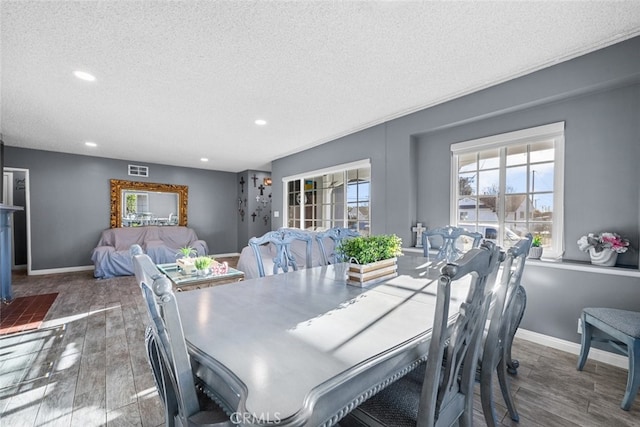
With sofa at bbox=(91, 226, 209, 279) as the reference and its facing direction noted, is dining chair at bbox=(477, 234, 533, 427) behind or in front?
in front

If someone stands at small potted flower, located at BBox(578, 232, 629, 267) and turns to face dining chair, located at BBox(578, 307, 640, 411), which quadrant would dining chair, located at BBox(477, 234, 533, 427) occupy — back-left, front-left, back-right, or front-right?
front-right

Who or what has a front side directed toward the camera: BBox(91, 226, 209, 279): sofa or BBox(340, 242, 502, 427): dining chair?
the sofa

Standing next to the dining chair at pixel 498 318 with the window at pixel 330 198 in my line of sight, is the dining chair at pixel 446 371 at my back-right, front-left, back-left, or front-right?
back-left

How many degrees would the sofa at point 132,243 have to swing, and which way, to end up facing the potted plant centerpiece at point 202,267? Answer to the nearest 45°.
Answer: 0° — it already faces it

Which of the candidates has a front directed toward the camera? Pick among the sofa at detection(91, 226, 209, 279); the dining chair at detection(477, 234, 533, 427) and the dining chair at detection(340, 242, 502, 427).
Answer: the sofa

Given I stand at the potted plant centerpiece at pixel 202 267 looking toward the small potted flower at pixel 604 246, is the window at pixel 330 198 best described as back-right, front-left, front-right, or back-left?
front-left

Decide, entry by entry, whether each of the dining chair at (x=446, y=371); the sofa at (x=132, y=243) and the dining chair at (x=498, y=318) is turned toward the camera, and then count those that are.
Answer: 1

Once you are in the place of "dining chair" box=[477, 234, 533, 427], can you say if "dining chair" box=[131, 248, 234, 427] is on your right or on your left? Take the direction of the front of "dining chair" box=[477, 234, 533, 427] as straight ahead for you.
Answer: on your left

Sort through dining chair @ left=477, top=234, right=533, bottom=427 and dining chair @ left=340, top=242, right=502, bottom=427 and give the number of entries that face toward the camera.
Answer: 0

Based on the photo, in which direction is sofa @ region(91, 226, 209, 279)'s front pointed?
toward the camera
